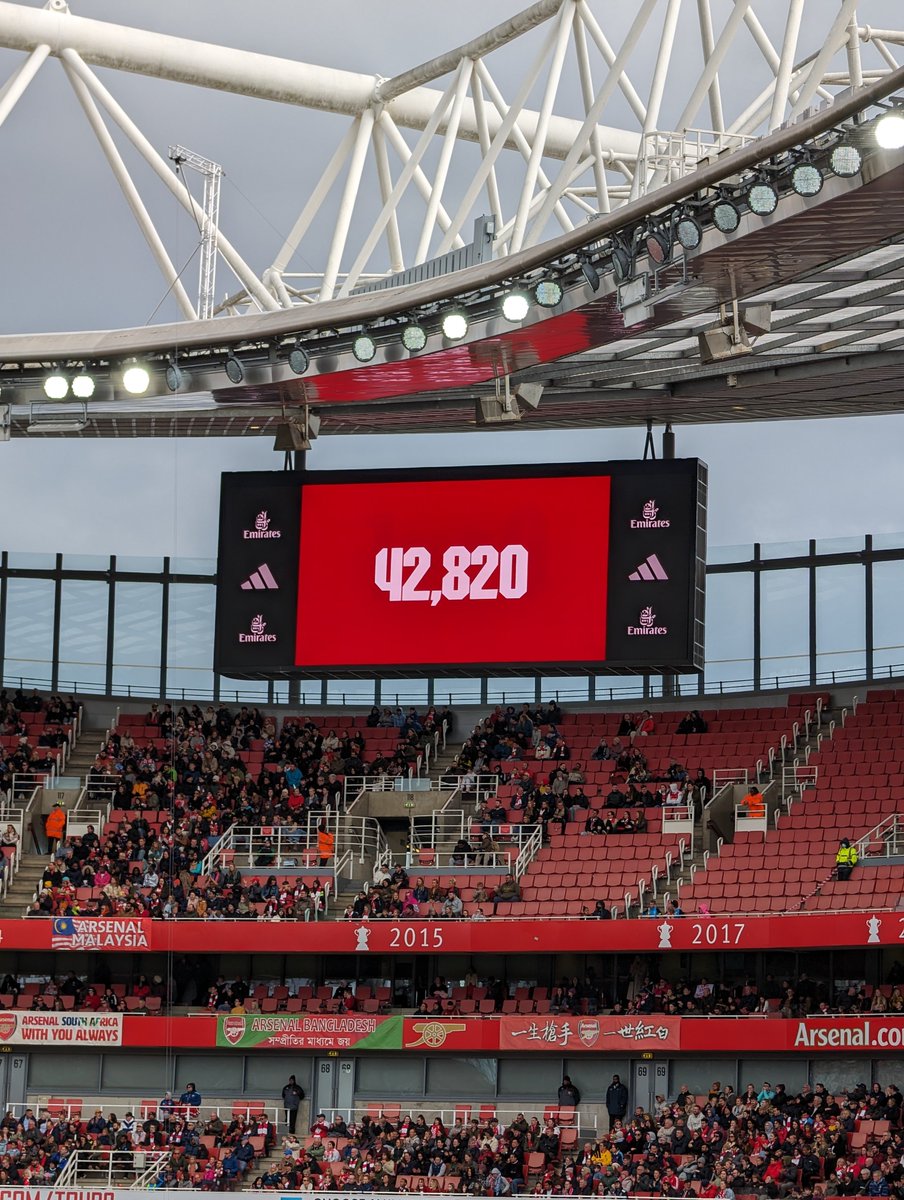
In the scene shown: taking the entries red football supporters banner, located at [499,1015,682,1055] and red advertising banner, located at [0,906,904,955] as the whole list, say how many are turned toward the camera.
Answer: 2

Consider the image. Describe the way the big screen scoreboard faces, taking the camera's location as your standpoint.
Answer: facing the viewer

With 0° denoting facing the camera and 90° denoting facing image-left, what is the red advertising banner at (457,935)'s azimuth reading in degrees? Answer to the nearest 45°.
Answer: approximately 0°

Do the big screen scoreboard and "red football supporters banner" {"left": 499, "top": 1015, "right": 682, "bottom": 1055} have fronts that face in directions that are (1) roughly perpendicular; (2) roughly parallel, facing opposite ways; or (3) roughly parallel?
roughly parallel

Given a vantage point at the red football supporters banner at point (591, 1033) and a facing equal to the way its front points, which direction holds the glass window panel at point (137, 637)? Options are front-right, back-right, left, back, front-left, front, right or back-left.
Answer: back-right

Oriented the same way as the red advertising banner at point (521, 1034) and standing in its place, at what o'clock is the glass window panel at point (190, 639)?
The glass window panel is roughly at 5 o'clock from the red advertising banner.

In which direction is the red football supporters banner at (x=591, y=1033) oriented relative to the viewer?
toward the camera

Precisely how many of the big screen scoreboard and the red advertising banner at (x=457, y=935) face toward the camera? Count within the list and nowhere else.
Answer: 2

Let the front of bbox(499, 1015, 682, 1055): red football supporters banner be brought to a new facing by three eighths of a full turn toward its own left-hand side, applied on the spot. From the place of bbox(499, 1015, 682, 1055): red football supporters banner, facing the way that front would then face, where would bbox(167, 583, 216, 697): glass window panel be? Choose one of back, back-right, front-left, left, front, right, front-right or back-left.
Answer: left

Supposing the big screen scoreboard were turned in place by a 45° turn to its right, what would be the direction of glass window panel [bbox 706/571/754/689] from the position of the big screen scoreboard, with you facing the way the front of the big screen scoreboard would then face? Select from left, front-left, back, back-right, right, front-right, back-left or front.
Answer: back

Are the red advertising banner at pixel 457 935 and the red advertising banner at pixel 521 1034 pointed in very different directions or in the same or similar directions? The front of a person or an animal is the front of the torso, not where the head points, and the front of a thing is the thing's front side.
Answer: same or similar directions

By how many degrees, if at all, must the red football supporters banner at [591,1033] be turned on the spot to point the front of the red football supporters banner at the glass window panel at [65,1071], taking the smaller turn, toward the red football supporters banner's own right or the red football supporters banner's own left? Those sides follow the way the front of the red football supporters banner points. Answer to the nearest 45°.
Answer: approximately 90° to the red football supporters banner's own right

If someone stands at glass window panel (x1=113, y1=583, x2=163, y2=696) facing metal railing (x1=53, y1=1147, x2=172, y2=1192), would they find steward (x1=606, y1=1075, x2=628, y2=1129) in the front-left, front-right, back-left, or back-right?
front-left

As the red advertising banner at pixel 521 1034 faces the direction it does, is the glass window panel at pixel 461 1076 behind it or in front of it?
behind

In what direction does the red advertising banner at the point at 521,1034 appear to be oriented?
toward the camera
